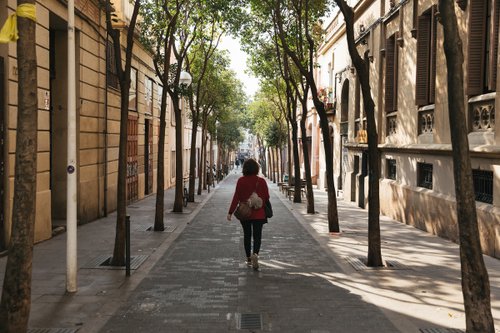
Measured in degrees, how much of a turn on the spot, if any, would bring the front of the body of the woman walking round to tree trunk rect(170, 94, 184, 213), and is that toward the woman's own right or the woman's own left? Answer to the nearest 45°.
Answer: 0° — they already face it

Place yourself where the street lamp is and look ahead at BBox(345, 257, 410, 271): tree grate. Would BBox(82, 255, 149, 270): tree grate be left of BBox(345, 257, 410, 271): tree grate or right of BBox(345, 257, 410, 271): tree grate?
right

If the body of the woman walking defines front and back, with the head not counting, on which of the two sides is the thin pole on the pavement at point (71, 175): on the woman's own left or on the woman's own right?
on the woman's own left

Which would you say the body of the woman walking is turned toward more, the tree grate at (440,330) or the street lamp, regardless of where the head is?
the street lamp

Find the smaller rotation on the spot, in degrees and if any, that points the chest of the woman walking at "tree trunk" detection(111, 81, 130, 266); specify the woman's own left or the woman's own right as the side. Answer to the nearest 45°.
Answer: approximately 90° to the woman's own left

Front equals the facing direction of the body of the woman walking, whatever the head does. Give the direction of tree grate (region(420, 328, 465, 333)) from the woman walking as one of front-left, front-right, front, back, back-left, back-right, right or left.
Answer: back-right

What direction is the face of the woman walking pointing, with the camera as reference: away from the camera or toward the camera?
away from the camera

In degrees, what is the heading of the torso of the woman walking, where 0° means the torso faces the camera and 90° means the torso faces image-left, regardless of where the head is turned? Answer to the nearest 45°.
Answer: approximately 180°

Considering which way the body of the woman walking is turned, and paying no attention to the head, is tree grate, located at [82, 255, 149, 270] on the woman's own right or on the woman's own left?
on the woman's own left
